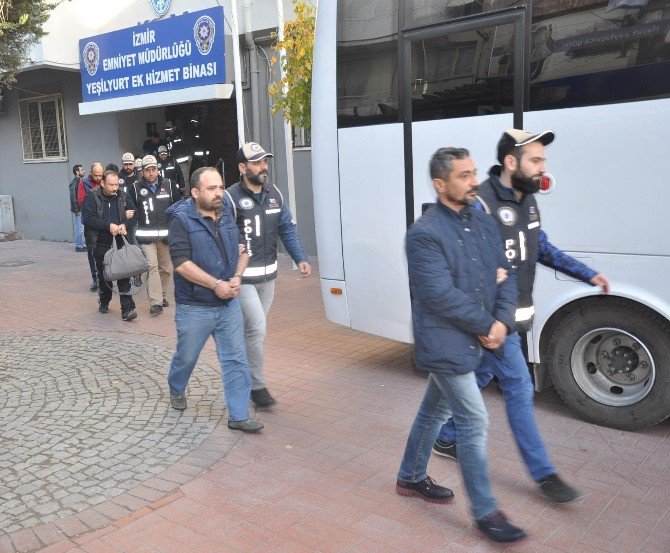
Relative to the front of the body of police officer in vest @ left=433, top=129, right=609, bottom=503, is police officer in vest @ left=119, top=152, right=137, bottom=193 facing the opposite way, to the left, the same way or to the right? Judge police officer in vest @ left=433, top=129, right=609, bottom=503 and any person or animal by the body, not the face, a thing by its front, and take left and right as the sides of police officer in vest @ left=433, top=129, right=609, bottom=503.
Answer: the same way

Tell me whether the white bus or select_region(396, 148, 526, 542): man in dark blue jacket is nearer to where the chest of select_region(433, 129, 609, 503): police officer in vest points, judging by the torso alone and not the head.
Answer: the man in dark blue jacket

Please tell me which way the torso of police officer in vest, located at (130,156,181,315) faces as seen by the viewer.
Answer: toward the camera

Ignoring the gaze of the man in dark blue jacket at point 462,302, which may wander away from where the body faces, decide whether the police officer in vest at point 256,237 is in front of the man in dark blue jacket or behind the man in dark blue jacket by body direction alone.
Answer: behind

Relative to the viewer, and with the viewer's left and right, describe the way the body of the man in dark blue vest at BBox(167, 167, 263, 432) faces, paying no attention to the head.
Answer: facing the viewer and to the right of the viewer

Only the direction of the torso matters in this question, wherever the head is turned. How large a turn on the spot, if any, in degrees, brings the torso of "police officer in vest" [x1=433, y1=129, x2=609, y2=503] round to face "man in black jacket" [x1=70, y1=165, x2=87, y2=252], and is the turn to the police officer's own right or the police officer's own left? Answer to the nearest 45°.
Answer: approximately 180°

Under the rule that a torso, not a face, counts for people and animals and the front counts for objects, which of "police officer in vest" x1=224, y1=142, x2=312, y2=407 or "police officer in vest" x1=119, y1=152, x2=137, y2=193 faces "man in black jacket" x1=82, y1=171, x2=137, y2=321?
"police officer in vest" x1=119, y1=152, x2=137, y2=193

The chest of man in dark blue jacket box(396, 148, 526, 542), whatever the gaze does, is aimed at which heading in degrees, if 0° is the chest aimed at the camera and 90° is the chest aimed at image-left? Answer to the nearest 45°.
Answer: approximately 315°

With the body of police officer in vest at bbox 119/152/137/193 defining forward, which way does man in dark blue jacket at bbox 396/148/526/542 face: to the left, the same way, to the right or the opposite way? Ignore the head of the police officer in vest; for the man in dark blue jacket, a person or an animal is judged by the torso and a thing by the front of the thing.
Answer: the same way

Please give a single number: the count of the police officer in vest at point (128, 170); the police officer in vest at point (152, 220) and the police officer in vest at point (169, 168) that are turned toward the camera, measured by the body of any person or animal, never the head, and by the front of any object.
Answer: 3

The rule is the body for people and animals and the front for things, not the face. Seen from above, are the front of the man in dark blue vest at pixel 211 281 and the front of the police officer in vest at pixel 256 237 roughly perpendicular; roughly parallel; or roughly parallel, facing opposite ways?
roughly parallel

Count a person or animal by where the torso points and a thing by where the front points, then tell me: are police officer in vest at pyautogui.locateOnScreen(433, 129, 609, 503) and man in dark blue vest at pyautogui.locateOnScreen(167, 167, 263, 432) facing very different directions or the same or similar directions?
same or similar directions

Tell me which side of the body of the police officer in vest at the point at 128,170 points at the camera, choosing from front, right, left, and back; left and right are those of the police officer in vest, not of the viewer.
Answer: front
